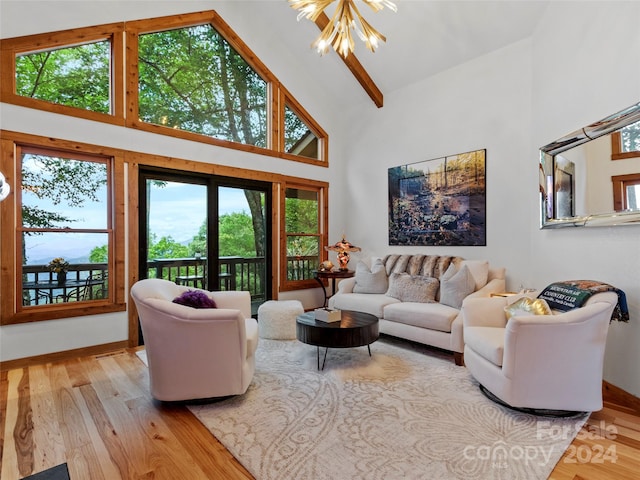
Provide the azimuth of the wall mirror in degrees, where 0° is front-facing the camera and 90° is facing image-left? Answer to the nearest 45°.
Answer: approximately 45°

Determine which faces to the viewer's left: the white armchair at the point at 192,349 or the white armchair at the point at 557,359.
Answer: the white armchair at the point at 557,359

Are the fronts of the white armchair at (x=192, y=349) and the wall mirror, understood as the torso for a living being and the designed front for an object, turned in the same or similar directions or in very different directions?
very different directions

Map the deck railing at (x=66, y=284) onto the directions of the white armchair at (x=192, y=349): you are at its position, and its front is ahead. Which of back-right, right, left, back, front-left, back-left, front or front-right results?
back-left

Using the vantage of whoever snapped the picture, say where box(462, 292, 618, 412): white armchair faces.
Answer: facing to the left of the viewer
